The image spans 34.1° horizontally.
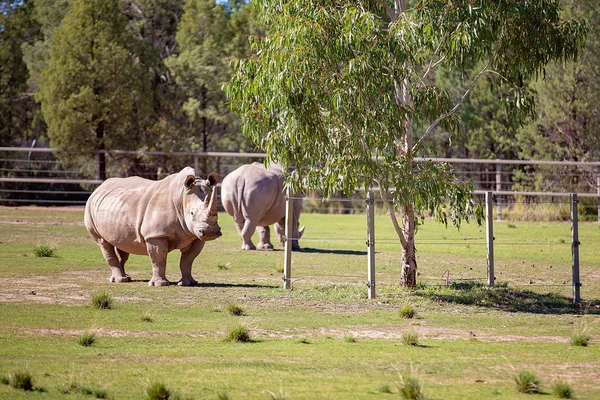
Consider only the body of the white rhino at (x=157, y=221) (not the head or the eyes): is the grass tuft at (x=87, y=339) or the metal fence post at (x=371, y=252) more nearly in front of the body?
the metal fence post

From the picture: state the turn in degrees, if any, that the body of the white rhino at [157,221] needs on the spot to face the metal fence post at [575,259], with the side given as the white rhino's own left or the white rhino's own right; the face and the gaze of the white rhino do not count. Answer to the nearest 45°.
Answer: approximately 45° to the white rhino's own left

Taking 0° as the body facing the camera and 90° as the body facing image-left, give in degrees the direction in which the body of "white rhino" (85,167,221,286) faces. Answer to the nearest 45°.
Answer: approximately 315°

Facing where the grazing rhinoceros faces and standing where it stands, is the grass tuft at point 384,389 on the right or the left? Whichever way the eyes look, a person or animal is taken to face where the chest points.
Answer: on its right

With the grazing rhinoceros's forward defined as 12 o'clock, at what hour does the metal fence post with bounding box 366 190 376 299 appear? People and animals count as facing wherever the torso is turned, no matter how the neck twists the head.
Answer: The metal fence post is roughly at 4 o'clock from the grazing rhinoceros.

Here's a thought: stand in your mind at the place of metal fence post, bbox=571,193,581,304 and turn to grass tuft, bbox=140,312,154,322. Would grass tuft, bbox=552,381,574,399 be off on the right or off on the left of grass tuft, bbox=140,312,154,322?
left
